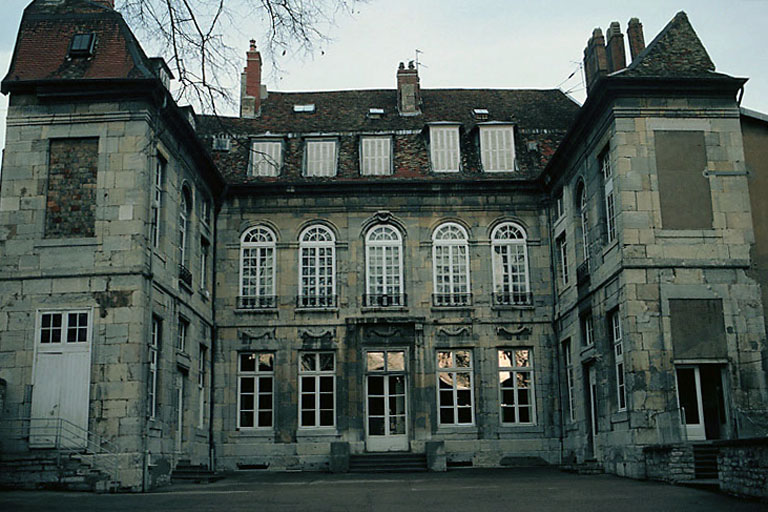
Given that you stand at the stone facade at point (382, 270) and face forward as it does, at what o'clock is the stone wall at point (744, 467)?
The stone wall is roughly at 11 o'clock from the stone facade.

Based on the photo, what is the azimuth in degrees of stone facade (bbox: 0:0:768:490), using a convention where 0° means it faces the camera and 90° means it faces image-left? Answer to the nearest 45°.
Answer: approximately 0°

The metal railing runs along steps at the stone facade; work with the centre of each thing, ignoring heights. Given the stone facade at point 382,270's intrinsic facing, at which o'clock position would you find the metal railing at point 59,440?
The metal railing is roughly at 2 o'clock from the stone facade.
